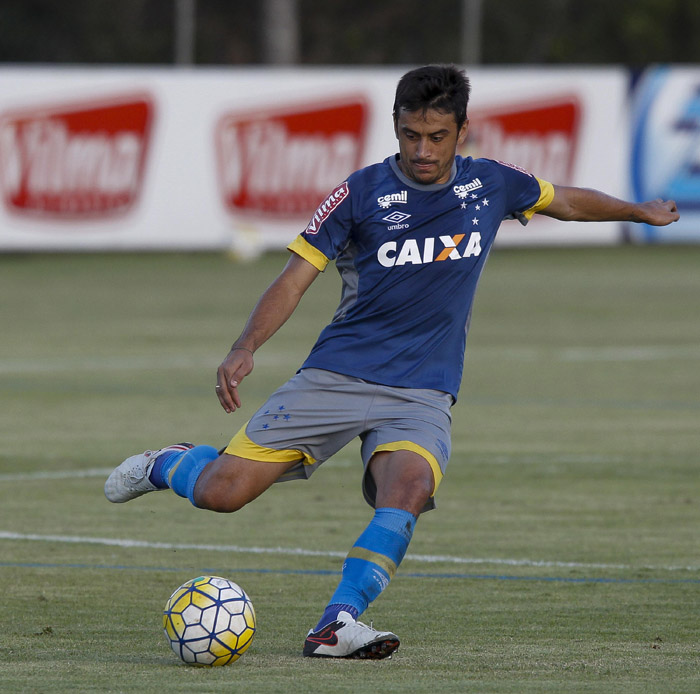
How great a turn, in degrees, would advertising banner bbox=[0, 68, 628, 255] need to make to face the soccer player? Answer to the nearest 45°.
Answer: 0° — it already faces them

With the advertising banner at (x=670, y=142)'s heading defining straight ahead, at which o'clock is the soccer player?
The soccer player is roughly at 12 o'clock from the advertising banner.

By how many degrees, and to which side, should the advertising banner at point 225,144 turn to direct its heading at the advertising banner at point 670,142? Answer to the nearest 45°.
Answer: approximately 90° to its left

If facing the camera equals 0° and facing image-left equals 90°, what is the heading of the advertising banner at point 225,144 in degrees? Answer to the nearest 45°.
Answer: approximately 0°

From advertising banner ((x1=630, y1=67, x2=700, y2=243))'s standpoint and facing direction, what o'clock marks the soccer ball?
The soccer ball is roughly at 12 o'clock from the advertising banner.

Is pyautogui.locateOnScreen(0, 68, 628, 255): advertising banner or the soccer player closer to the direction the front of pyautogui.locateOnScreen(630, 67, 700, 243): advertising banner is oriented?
the soccer player

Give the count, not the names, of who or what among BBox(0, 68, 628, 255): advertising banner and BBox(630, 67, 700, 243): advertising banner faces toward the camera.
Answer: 2

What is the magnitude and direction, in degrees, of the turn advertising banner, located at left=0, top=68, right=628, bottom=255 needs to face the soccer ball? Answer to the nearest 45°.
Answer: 0° — it already faces it

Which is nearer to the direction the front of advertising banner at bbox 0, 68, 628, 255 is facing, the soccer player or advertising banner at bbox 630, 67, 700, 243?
the soccer player
